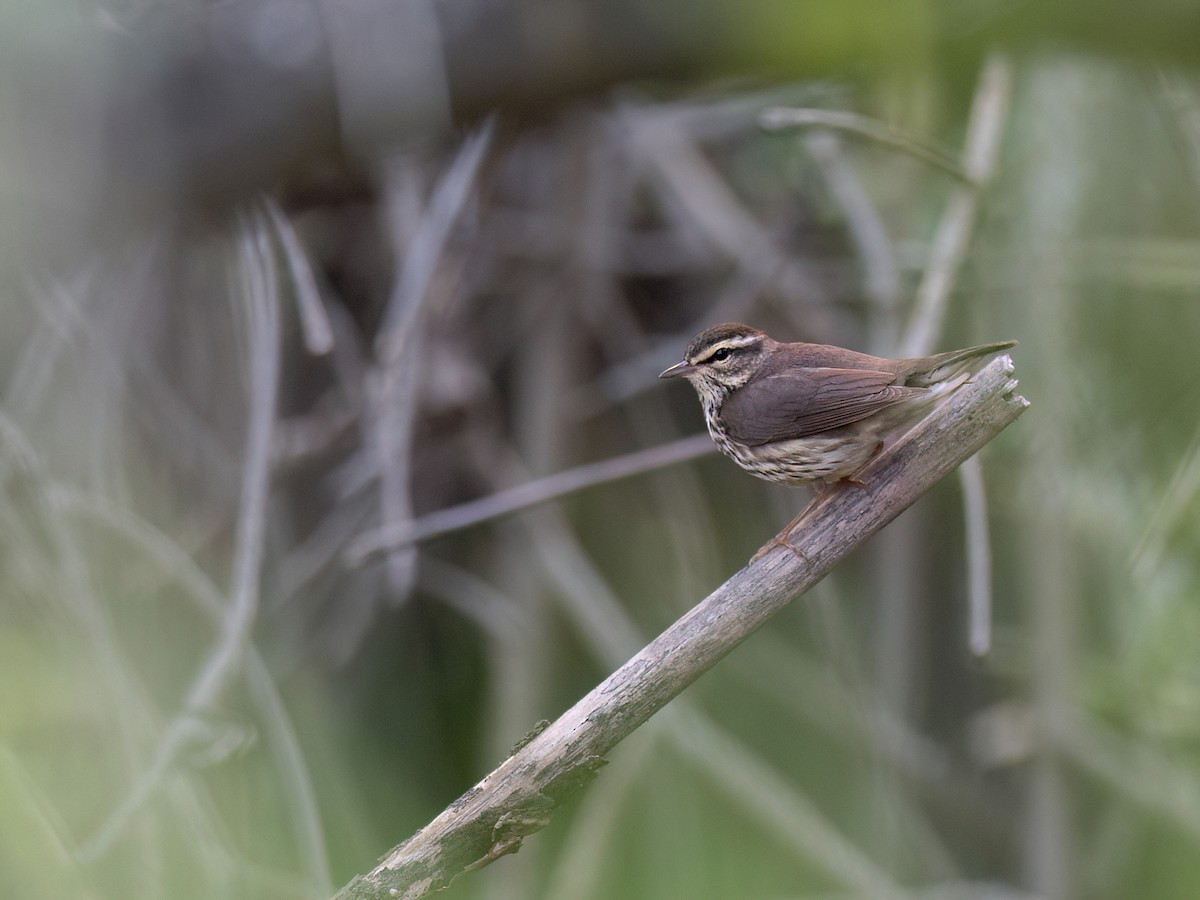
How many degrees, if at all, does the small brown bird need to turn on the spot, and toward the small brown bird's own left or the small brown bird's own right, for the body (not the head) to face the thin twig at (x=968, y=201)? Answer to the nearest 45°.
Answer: approximately 135° to the small brown bird's own right

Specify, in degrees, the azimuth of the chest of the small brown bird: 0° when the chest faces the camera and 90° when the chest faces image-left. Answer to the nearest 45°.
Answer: approximately 90°

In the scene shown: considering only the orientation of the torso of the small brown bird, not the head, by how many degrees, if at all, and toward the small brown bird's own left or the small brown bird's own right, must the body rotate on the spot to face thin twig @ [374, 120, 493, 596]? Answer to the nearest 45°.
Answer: approximately 45° to the small brown bird's own right
